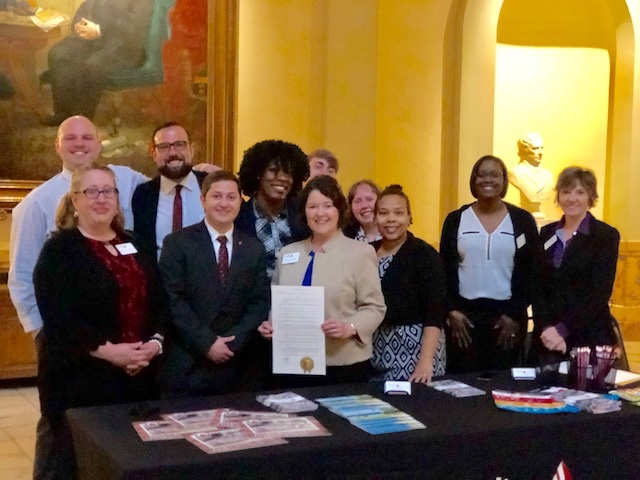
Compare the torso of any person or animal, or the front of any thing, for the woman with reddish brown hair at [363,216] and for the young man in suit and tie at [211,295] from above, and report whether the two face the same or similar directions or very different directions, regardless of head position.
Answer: same or similar directions

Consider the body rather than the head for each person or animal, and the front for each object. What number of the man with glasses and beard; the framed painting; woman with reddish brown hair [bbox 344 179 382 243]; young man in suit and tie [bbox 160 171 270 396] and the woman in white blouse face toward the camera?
5

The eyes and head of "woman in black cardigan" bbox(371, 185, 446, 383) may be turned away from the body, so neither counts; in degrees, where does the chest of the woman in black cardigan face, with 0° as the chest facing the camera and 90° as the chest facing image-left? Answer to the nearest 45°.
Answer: approximately 45°

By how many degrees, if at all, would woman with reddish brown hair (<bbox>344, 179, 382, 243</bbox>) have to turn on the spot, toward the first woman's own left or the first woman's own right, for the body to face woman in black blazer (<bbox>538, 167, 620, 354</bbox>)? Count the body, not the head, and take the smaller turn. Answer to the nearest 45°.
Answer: approximately 90° to the first woman's own left

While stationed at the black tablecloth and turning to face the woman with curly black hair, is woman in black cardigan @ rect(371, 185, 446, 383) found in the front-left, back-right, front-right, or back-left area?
front-right

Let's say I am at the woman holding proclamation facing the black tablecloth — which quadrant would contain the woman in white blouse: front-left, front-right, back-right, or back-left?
back-left

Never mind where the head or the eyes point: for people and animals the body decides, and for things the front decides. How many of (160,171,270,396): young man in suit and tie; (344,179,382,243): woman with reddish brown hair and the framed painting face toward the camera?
3

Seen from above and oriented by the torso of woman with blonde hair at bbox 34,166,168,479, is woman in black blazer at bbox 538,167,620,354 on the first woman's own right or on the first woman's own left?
on the first woman's own left

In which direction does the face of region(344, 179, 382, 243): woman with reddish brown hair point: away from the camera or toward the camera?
toward the camera

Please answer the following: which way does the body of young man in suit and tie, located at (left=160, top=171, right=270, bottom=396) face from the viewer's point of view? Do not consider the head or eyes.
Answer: toward the camera

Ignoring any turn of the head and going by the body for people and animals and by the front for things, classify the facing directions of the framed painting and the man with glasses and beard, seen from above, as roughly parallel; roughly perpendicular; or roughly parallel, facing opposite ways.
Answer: roughly parallel

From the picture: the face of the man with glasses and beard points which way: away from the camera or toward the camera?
toward the camera

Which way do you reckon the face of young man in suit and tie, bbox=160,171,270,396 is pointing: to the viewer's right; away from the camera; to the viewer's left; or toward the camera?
toward the camera

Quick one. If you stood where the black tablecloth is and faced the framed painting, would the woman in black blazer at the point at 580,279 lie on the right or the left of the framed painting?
right

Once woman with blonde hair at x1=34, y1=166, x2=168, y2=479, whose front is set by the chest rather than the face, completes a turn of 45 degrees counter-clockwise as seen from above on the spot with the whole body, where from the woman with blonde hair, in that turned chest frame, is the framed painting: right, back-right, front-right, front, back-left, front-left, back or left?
left

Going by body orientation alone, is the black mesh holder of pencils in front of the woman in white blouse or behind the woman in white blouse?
in front

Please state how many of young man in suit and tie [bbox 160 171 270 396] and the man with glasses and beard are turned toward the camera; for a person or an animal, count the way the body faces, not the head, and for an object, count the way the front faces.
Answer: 2

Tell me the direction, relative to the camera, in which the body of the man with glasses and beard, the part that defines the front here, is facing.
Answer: toward the camera

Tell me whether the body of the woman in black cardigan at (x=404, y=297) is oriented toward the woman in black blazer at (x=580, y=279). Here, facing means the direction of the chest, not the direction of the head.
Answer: no
